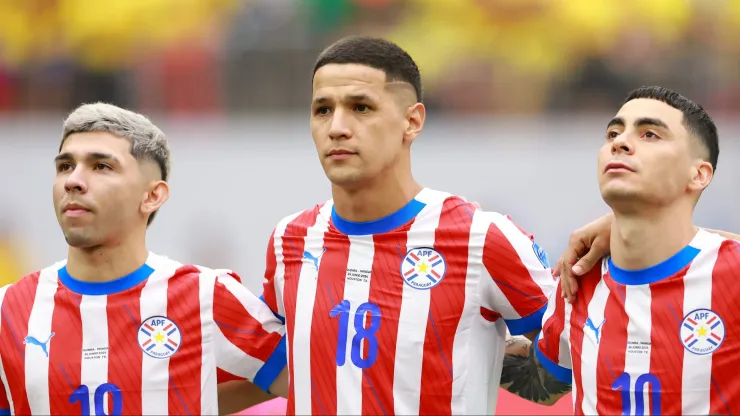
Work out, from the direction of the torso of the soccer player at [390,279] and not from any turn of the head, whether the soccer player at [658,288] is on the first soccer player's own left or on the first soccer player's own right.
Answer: on the first soccer player's own left

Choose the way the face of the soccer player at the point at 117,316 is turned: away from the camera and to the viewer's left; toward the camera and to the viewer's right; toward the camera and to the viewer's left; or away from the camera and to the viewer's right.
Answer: toward the camera and to the viewer's left

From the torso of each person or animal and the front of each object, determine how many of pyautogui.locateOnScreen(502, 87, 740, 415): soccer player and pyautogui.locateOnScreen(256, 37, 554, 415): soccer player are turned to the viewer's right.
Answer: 0

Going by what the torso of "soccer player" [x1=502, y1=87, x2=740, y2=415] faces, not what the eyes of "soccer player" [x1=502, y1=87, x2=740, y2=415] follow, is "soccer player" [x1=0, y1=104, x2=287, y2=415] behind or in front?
in front

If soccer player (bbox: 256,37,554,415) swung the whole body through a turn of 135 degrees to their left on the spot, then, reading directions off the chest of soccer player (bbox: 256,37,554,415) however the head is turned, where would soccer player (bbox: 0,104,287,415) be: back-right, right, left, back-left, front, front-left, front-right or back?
back

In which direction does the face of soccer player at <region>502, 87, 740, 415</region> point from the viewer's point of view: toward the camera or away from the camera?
toward the camera

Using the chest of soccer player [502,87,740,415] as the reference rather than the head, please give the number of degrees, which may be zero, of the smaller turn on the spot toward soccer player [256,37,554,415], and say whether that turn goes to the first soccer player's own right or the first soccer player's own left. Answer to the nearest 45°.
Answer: approximately 45° to the first soccer player's own right

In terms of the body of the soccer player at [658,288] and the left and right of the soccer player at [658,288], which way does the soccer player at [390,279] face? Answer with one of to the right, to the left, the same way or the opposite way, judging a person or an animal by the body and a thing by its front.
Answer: the same way

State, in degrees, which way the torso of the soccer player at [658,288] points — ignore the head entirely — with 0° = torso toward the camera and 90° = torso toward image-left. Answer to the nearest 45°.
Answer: approximately 45°

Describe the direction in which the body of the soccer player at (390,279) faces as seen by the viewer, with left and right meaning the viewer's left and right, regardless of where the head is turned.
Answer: facing the viewer and to the left of the viewer
